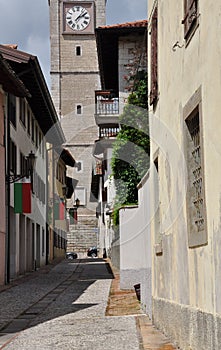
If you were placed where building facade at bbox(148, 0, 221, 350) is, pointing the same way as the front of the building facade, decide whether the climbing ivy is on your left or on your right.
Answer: on your right

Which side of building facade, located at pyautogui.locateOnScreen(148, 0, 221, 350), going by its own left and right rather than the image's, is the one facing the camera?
left
